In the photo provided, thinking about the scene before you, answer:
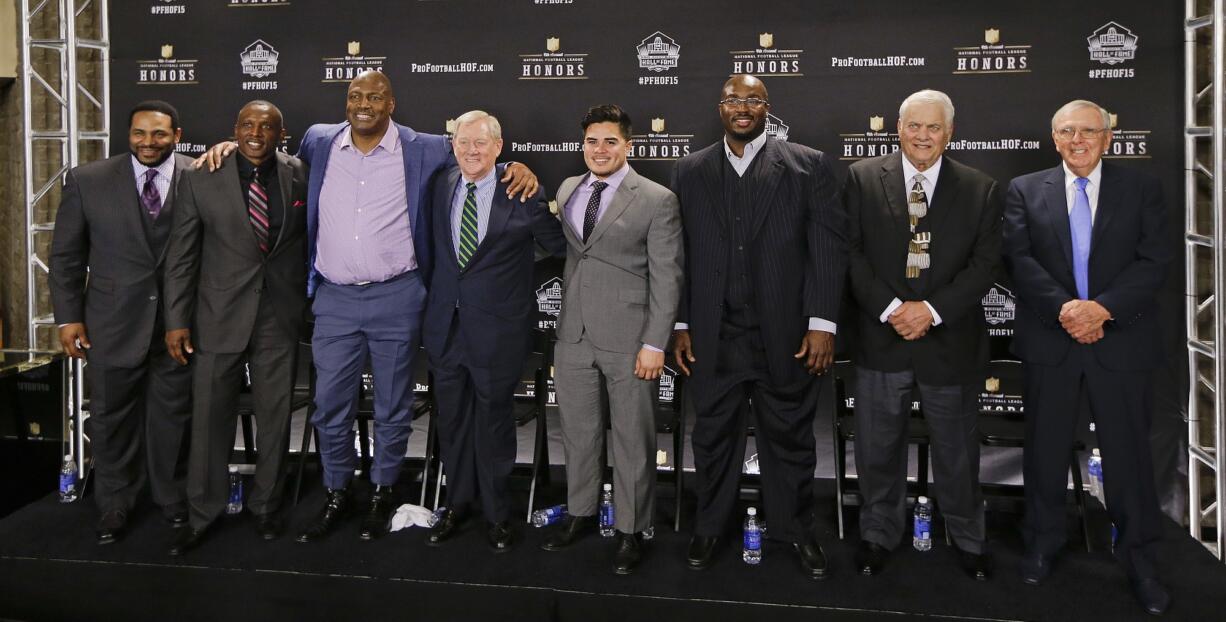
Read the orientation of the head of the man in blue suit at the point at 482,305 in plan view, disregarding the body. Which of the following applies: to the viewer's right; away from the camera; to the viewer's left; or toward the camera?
toward the camera

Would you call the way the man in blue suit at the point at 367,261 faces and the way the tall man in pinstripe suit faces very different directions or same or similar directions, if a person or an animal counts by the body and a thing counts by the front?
same or similar directions

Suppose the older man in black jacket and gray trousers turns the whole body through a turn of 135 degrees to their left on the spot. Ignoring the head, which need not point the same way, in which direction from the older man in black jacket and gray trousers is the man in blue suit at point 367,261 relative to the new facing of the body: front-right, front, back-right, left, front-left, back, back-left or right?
back-left

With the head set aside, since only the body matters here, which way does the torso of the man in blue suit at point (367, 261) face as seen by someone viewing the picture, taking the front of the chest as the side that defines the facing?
toward the camera

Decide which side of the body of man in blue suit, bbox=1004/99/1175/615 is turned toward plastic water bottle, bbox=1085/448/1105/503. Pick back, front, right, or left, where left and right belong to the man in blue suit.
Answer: back

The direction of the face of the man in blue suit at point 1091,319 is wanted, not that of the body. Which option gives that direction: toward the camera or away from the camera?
toward the camera

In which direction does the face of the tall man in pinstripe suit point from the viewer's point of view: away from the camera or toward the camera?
toward the camera

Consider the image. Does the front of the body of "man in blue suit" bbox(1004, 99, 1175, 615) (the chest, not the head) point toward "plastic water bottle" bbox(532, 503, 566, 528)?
no

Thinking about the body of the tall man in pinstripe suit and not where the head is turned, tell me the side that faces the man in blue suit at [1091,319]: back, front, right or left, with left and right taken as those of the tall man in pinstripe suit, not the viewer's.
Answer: left

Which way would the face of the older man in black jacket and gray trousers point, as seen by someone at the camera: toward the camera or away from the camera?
toward the camera

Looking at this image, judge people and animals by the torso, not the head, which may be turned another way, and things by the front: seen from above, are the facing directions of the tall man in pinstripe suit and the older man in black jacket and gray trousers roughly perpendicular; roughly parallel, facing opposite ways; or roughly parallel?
roughly parallel

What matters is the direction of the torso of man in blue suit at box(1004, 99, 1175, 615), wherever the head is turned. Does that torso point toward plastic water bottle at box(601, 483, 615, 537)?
no

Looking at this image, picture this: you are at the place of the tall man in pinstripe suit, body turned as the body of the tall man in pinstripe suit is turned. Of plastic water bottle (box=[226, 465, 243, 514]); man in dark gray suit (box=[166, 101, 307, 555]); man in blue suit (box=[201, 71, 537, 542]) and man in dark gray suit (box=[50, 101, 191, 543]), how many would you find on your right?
4

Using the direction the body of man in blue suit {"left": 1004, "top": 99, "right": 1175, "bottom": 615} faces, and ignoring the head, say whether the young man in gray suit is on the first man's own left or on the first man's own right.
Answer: on the first man's own right

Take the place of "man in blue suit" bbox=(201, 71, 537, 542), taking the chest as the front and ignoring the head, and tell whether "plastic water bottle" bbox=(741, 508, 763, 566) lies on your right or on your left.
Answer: on your left

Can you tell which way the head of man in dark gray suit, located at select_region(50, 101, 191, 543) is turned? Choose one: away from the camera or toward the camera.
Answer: toward the camera

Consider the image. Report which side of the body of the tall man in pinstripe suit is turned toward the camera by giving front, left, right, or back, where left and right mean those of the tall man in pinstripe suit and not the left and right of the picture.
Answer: front
